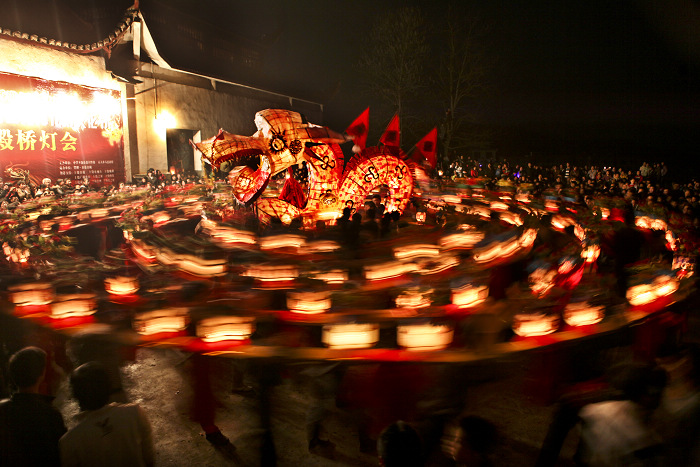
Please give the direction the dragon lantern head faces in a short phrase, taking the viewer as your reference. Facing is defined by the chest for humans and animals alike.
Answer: facing to the left of the viewer

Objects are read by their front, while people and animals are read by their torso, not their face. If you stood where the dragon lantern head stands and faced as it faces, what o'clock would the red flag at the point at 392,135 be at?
The red flag is roughly at 5 o'clock from the dragon lantern head.

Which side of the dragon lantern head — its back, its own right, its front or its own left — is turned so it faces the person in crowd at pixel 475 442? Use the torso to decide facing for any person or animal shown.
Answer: left

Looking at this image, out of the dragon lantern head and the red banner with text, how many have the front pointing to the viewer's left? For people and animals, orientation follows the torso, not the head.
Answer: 1

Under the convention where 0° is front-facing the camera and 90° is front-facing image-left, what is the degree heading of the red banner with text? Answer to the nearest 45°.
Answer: approximately 315°

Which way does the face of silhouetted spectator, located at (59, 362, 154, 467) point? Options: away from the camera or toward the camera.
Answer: away from the camera

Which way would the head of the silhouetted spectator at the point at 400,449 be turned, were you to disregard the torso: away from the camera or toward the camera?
away from the camera

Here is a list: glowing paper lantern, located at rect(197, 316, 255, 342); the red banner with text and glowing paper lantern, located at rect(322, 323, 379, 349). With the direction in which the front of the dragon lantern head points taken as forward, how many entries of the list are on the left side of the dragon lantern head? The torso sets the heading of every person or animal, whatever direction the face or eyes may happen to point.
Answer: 2

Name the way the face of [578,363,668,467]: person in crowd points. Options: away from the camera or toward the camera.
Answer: away from the camera

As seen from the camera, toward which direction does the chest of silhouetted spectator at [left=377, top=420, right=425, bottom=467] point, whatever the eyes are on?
away from the camera

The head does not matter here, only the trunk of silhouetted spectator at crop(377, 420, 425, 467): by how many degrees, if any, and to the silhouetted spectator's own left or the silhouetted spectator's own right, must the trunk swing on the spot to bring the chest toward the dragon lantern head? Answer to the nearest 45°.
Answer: approximately 45° to the silhouetted spectator's own left

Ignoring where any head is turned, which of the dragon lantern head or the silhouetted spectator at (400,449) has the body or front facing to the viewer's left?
the dragon lantern head
